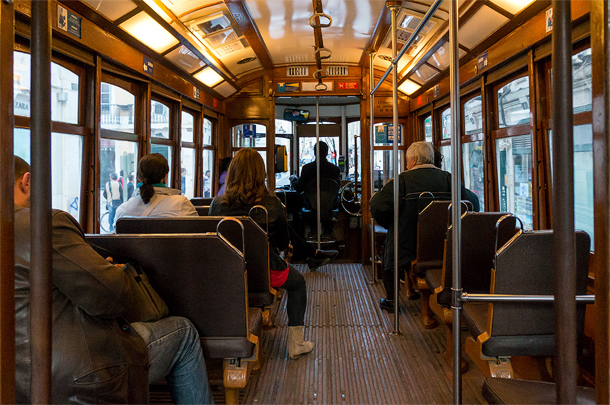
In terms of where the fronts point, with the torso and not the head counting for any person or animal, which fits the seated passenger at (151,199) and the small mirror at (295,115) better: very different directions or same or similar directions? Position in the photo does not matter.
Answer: very different directions

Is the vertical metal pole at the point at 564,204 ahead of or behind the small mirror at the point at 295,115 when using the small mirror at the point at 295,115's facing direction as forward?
ahead

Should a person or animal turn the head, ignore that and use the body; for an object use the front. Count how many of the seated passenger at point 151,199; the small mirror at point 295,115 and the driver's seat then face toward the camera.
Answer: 1

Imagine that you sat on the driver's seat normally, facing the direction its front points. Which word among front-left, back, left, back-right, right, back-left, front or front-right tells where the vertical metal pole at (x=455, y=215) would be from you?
back

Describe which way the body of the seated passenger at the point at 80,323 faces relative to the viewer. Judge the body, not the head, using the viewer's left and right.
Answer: facing away from the viewer and to the right of the viewer

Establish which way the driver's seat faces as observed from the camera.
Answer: facing away from the viewer

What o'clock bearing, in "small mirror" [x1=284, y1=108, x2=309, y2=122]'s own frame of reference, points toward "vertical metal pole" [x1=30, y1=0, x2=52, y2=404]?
The vertical metal pole is roughly at 12 o'clock from the small mirror.

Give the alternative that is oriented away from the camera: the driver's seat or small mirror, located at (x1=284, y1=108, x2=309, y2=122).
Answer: the driver's seat

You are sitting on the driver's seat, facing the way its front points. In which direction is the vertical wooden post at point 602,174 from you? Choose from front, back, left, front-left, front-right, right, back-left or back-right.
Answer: back

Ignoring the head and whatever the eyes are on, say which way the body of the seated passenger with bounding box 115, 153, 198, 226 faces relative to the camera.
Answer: away from the camera

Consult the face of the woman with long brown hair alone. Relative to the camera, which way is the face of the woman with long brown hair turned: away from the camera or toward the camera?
away from the camera

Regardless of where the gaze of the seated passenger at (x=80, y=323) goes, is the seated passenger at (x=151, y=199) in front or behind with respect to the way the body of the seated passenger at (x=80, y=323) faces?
in front

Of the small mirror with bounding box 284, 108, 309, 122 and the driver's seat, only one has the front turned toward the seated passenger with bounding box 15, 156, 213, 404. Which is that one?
the small mirror

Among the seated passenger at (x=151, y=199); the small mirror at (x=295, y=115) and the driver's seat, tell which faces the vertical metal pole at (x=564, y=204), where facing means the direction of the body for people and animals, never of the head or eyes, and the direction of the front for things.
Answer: the small mirror

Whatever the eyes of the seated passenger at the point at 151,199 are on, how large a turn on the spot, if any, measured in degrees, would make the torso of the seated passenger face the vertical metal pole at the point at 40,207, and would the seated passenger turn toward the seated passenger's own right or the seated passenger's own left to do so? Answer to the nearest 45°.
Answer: approximately 180°

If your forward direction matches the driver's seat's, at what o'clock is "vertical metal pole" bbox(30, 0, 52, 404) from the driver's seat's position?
The vertical metal pole is roughly at 6 o'clock from the driver's seat.
